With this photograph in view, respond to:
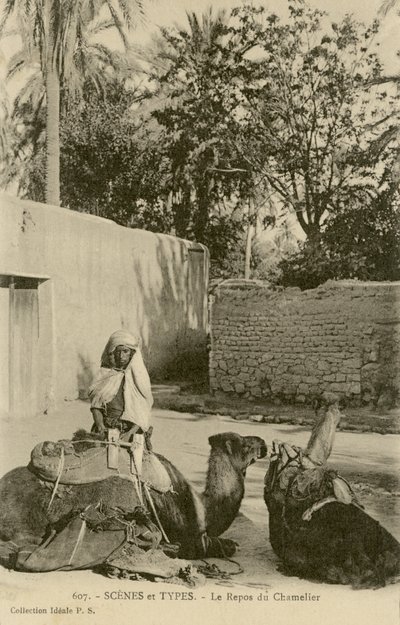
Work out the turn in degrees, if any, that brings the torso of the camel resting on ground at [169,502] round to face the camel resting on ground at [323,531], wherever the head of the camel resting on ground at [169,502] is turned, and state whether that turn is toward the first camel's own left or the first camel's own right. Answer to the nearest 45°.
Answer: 0° — it already faces it

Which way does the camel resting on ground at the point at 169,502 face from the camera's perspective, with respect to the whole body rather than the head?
to the viewer's right

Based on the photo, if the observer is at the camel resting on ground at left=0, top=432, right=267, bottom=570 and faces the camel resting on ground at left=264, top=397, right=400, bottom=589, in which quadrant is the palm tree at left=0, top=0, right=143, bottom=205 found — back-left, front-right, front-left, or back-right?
back-left
